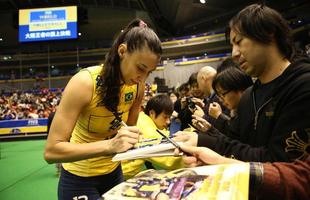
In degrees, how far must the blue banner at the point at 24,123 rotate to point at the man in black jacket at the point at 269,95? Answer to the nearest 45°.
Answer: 0° — it already faces them

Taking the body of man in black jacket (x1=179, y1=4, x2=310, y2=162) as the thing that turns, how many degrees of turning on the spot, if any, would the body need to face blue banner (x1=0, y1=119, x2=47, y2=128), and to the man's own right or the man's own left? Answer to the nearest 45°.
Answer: approximately 90° to the man's own right

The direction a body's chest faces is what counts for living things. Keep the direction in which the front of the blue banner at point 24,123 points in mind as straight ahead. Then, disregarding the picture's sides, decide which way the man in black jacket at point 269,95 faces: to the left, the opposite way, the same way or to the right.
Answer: to the right

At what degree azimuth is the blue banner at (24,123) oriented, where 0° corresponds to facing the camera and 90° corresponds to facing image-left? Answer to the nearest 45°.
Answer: approximately 0°
